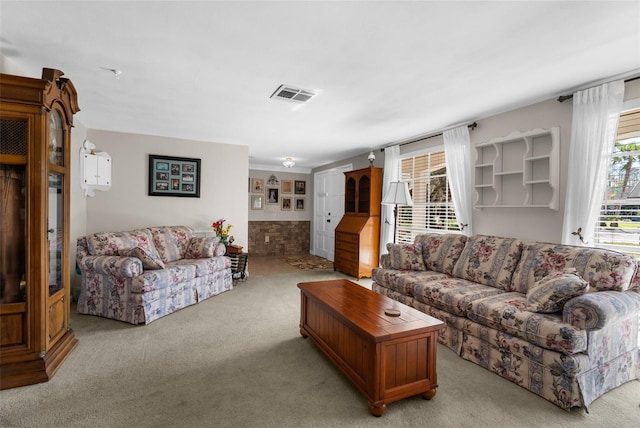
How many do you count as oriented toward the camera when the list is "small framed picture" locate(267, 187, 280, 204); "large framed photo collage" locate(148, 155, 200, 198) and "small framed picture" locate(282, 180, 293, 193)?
3

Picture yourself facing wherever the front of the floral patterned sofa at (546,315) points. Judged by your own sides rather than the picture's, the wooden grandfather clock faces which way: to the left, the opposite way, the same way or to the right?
the opposite way

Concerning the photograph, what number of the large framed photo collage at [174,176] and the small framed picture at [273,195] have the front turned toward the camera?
2

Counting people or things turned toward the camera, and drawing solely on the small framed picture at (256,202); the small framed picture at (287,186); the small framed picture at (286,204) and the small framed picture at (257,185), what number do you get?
4

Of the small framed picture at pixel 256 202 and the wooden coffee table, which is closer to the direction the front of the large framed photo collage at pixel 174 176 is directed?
the wooden coffee table

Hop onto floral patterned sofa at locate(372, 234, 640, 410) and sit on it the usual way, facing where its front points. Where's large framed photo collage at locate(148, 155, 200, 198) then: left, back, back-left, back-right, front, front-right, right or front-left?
front-right

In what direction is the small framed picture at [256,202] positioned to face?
toward the camera

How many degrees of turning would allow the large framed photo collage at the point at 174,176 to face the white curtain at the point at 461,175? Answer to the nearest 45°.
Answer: approximately 45° to its left

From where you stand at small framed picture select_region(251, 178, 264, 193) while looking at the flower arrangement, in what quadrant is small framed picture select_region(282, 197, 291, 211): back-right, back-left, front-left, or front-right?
back-left

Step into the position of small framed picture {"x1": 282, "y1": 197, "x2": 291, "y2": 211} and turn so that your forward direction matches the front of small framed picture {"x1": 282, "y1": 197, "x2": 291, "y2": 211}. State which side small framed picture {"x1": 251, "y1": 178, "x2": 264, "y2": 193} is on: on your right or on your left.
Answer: on your right

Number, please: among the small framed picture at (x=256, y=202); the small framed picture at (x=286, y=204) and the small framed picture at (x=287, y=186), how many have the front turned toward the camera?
3

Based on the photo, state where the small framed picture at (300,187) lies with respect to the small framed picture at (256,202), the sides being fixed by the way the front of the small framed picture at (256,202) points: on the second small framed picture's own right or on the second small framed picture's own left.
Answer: on the second small framed picture's own left

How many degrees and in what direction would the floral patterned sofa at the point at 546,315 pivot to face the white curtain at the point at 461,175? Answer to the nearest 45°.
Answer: approximately 90° to its right

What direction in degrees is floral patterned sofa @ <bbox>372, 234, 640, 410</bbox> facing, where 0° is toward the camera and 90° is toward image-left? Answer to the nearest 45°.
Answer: approximately 45°

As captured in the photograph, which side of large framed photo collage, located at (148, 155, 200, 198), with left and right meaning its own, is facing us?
front
